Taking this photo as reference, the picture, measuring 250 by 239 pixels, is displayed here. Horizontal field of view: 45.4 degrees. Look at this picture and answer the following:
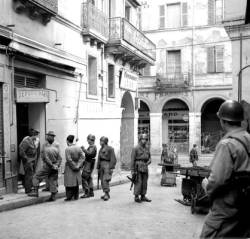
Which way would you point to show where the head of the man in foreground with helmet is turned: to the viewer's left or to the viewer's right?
to the viewer's left

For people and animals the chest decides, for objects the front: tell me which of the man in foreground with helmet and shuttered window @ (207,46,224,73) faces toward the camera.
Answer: the shuttered window

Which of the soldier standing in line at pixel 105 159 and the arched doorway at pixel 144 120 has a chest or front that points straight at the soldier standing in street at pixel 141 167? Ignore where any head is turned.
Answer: the arched doorway

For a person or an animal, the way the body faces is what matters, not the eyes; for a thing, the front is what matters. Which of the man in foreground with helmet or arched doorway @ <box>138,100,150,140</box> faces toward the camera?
the arched doorway

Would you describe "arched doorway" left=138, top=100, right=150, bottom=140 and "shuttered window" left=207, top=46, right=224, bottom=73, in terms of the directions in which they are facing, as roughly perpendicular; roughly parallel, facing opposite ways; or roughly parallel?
roughly parallel

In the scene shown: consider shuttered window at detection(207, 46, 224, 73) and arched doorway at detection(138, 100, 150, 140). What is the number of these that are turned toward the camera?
2

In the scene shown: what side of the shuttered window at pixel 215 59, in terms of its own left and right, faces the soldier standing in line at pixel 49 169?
front

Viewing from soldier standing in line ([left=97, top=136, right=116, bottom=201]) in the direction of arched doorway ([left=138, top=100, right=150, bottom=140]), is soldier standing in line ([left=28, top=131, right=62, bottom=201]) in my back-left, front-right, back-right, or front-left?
back-left

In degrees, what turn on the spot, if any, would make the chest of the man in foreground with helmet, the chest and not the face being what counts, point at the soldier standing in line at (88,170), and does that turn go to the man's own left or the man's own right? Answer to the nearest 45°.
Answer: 0° — they already face them

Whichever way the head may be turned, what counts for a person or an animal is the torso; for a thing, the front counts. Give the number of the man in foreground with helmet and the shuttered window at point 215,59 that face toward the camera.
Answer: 1

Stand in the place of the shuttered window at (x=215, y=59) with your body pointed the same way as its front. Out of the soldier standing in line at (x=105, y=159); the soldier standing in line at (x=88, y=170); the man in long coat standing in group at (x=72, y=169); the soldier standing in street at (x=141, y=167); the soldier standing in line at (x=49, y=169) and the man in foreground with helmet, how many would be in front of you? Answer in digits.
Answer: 6

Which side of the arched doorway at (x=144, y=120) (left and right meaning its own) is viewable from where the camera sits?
front

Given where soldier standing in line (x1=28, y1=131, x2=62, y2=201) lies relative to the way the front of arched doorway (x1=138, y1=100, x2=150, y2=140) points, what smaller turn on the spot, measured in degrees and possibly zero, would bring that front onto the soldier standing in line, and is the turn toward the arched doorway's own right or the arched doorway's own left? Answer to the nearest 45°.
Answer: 0° — it already faces them

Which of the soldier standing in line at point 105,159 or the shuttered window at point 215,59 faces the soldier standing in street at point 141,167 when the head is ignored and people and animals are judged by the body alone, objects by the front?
the shuttered window

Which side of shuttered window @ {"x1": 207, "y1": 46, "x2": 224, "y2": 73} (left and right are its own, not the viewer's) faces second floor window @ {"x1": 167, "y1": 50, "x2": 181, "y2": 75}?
right

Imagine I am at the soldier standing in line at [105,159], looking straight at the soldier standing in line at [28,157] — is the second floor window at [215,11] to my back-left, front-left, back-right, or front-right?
back-right

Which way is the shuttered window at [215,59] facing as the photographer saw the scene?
facing the viewer

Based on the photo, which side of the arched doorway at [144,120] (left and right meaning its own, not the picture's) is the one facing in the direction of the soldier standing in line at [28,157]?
front
